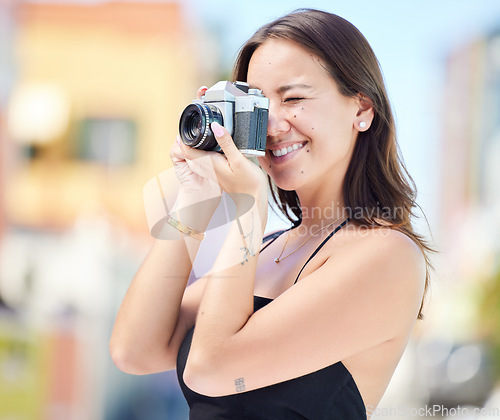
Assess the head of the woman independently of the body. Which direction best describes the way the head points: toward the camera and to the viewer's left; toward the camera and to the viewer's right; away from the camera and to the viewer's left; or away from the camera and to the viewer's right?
toward the camera and to the viewer's left

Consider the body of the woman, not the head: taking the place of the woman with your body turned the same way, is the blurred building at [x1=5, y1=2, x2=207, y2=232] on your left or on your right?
on your right

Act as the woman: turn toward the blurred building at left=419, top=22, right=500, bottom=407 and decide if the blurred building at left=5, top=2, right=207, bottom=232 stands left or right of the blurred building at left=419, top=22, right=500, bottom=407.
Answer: left

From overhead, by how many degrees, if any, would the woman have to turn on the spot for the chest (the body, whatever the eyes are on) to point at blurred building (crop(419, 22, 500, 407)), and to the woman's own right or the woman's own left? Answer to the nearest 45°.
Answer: approximately 135° to the woman's own right

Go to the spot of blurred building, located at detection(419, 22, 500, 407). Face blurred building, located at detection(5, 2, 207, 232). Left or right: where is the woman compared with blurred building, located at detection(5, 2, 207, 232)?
left
